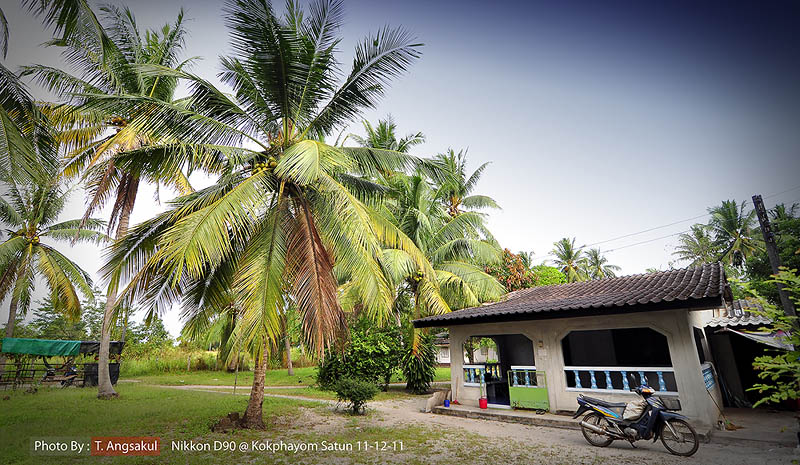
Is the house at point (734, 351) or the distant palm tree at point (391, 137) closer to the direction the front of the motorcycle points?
the house

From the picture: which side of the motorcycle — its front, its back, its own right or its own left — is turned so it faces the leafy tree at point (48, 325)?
back

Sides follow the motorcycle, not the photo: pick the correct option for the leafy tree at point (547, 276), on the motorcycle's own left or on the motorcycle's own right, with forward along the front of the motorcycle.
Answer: on the motorcycle's own left

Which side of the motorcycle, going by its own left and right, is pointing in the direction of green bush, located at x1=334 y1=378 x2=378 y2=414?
back

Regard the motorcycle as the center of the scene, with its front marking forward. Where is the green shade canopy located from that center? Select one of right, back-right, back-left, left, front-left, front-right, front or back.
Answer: back

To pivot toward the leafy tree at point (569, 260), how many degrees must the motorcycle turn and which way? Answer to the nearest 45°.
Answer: approximately 90° to its left

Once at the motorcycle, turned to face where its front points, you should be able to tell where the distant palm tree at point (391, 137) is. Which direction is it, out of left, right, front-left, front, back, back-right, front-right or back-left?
back-left

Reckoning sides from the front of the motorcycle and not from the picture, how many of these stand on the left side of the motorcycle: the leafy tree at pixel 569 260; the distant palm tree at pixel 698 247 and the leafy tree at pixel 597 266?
3

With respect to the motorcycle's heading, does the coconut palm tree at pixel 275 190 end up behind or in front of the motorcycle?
behind

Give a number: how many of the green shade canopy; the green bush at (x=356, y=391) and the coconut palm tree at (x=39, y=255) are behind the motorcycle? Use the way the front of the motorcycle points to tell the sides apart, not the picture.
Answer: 3

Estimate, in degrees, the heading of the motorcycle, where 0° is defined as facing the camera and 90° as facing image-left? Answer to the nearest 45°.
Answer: approximately 270°

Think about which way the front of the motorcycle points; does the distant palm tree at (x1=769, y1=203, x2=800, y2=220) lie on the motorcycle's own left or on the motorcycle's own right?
on the motorcycle's own left

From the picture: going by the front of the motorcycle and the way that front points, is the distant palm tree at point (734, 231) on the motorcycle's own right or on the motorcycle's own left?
on the motorcycle's own left
